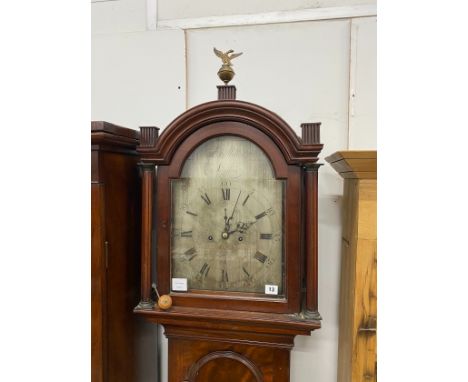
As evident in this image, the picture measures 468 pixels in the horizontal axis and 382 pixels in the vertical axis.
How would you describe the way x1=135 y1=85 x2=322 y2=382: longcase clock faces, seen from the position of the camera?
facing the viewer
